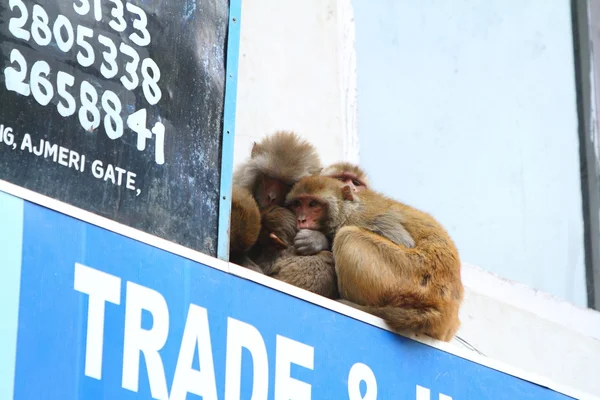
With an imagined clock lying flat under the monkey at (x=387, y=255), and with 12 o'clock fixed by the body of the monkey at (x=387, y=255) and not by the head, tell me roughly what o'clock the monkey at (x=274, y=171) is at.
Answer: the monkey at (x=274, y=171) is roughly at 1 o'clock from the monkey at (x=387, y=255).

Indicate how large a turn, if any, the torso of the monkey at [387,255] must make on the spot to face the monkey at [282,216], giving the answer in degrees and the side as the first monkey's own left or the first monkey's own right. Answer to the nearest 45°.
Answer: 0° — it already faces it

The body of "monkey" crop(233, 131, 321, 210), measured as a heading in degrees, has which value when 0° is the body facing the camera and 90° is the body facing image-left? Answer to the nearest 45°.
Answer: approximately 0°

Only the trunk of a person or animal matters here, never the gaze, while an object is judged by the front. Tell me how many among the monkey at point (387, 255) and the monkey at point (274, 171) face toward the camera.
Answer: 1

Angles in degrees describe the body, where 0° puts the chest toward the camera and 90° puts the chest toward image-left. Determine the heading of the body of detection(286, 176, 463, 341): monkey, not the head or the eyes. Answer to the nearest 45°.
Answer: approximately 90°
